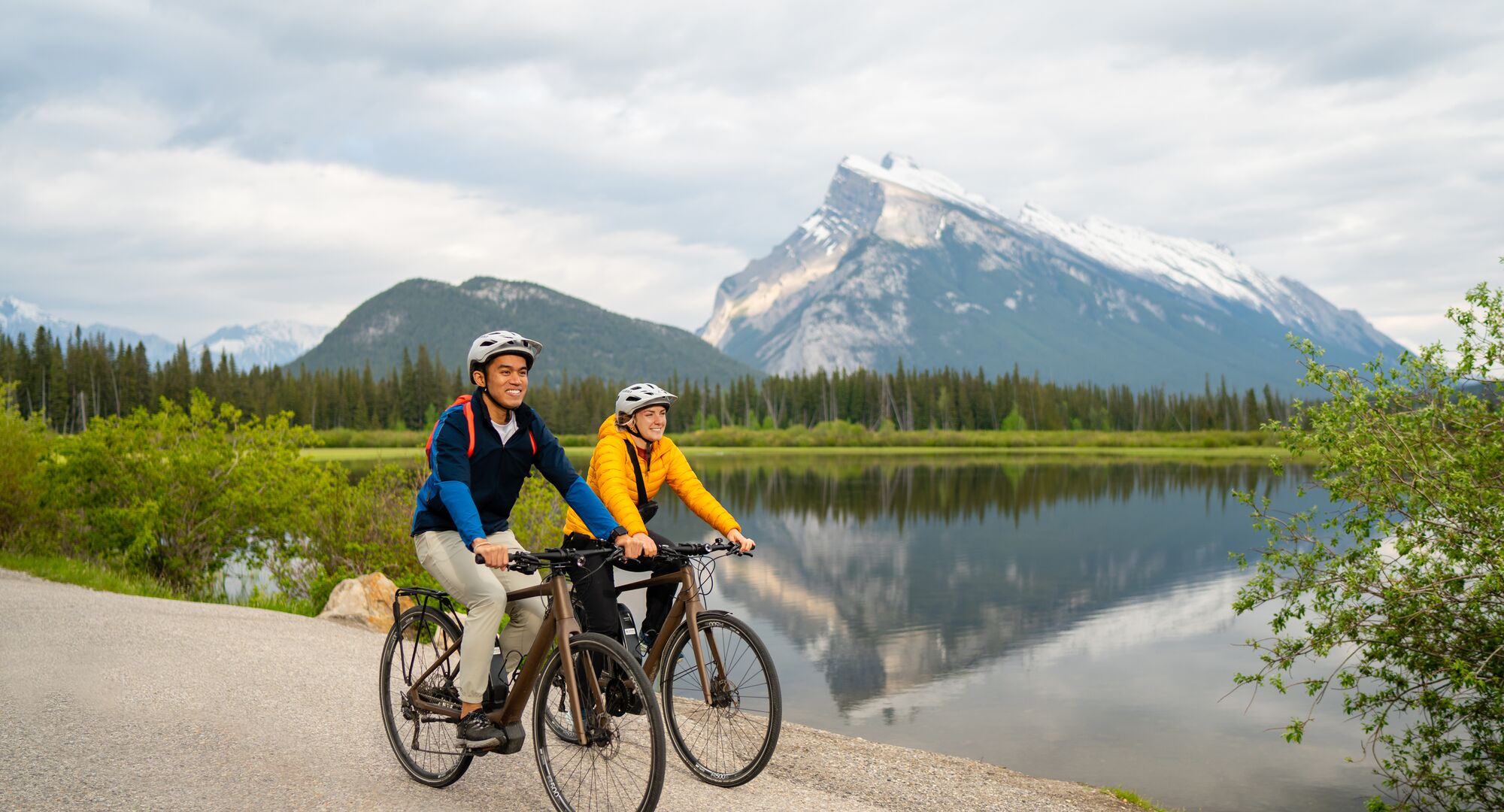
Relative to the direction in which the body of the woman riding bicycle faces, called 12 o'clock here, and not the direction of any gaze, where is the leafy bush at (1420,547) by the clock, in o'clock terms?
The leafy bush is roughly at 10 o'clock from the woman riding bicycle.

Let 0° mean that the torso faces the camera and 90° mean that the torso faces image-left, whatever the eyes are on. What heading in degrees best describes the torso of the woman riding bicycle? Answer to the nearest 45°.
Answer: approximately 315°

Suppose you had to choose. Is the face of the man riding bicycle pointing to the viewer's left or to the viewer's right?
to the viewer's right

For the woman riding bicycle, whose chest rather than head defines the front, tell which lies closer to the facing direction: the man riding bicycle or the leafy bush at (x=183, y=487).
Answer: the man riding bicycle

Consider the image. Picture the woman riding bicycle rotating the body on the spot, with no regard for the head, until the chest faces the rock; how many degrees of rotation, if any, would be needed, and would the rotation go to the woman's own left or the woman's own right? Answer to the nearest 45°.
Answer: approximately 180°

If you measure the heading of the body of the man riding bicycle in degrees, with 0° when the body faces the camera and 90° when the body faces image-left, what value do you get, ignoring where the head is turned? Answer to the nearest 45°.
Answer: approximately 315°

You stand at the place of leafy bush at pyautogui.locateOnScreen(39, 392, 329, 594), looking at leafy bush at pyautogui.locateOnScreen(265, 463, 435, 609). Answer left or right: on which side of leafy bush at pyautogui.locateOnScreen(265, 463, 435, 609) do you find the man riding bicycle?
right
